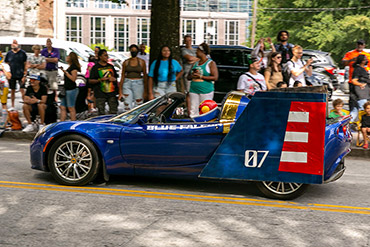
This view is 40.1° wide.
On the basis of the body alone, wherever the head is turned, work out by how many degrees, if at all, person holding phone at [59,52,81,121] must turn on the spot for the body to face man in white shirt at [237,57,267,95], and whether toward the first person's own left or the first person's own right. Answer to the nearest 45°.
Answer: approximately 135° to the first person's own left

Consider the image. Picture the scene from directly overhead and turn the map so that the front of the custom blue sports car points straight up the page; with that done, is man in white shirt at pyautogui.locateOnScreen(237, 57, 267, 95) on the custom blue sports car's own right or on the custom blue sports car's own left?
on the custom blue sports car's own right

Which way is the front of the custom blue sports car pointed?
to the viewer's left

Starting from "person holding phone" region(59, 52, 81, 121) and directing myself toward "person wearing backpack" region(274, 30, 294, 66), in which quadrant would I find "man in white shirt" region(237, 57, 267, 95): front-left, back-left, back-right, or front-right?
front-right

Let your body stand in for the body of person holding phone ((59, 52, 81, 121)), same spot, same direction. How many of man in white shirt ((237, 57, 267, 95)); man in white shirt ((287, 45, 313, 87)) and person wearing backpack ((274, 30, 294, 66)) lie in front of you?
0

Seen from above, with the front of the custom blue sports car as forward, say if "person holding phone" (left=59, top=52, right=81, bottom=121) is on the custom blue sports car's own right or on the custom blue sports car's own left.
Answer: on the custom blue sports car's own right
